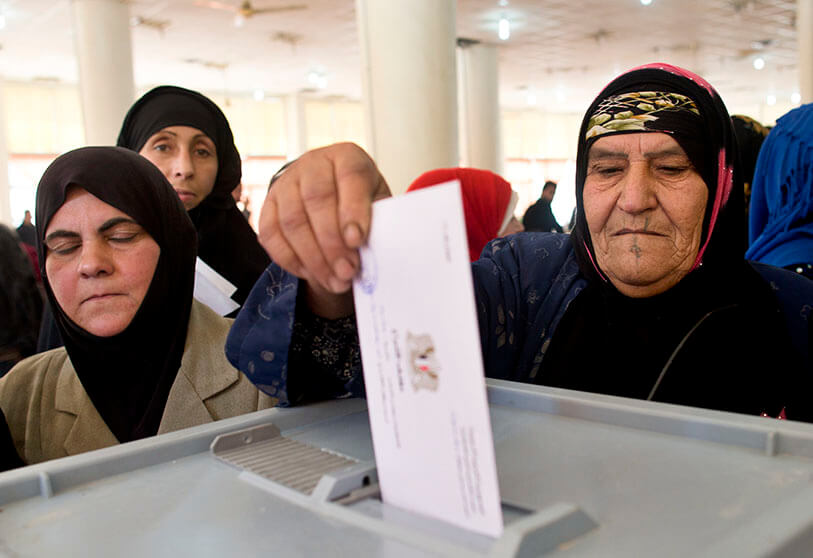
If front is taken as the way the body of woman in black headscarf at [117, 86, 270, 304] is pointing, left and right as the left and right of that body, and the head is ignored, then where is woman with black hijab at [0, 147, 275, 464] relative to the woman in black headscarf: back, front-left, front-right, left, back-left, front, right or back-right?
front

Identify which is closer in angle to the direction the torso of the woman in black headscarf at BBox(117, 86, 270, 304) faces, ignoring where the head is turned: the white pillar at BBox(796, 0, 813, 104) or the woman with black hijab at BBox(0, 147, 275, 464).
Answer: the woman with black hijab

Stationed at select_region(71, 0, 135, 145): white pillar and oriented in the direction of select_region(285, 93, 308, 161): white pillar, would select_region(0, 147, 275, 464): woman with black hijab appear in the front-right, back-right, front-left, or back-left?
back-right

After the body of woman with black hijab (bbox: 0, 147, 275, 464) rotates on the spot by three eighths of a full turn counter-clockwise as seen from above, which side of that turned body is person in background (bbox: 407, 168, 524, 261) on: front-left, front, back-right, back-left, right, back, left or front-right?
front

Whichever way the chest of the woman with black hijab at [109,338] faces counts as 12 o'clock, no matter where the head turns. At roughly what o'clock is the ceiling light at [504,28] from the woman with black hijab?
The ceiling light is roughly at 7 o'clock from the woman with black hijab.

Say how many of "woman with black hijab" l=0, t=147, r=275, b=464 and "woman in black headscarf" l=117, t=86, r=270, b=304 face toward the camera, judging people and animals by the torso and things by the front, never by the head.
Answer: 2

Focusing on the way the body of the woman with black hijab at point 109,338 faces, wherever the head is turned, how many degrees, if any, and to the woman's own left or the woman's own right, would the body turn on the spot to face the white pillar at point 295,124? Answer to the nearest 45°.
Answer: approximately 180°

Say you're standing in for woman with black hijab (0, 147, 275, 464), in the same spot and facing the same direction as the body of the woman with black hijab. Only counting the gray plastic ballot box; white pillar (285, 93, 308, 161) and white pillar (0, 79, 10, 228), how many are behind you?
2

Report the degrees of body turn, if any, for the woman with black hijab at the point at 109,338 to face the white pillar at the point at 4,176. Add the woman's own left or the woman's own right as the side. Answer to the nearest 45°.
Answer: approximately 180°

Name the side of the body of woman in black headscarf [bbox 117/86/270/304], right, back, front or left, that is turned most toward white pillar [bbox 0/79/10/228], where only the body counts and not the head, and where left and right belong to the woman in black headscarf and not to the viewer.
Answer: back

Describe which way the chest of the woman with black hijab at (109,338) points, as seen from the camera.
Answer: toward the camera

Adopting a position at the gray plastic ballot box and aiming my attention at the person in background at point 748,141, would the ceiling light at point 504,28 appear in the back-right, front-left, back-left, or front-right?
front-left
